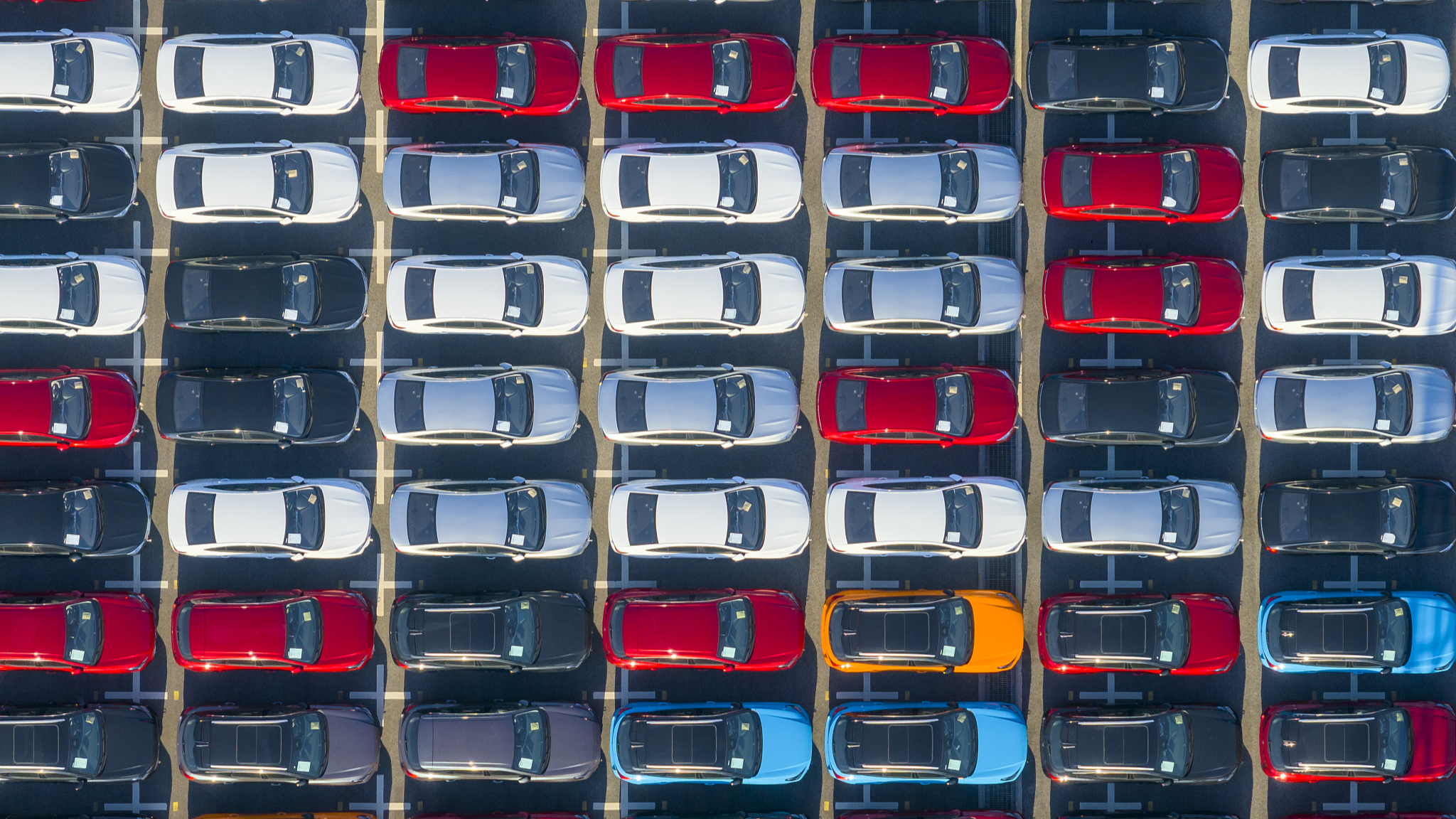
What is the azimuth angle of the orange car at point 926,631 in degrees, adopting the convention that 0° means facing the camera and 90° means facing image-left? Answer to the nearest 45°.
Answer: approximately 270°

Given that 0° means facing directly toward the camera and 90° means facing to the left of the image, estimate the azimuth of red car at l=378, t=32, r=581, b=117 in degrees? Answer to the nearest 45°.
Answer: approximately 270°

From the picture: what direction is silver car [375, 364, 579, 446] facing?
to the viewer's right

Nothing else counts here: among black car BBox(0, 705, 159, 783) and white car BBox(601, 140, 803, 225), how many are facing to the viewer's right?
2

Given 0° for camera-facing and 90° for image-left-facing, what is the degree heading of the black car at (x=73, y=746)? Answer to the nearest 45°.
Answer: approximately 270°

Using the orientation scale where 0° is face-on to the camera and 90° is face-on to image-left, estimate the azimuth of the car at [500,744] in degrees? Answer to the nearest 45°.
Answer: approximately 270°

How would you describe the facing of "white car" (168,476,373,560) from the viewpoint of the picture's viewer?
facing to the right of the viewer

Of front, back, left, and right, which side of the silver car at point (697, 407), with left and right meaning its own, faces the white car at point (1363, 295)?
front

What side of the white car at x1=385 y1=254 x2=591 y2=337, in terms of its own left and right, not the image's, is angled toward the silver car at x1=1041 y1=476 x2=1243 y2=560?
front

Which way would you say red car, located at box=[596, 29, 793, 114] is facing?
to the viewer's right

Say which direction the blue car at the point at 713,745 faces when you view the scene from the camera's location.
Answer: facing to the right of the viewer
